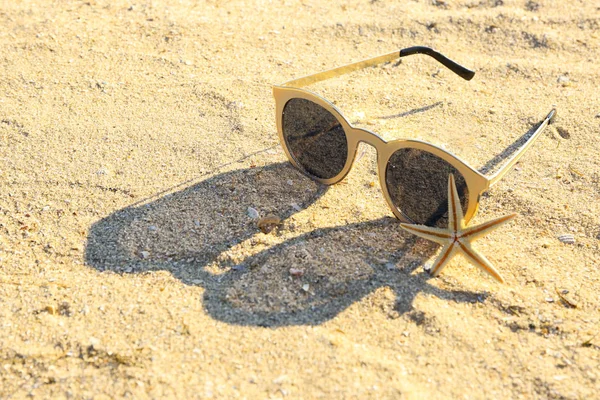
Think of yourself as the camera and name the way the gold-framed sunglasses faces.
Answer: facing the viewer and to the left of the viewer

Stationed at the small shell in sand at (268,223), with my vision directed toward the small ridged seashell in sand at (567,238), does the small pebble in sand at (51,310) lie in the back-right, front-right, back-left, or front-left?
back-right

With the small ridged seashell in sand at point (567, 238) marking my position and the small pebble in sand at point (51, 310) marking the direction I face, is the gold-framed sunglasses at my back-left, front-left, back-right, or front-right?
front-right

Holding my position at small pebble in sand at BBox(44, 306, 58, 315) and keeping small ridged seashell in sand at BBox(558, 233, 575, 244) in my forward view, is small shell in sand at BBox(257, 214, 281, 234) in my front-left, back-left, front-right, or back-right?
front-left

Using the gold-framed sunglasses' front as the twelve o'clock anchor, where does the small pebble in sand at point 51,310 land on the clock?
The small pebble in sand is roughly at 12 o'clock from the gold-framed sunglasses.

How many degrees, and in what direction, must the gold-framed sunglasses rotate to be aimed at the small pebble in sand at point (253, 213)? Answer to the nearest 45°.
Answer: approximately 45° to its right
